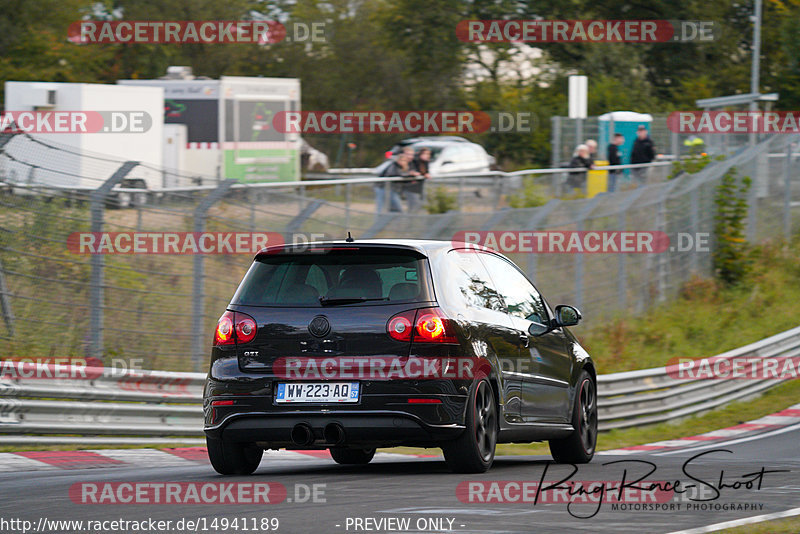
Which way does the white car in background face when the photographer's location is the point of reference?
facing to the right of the viewer

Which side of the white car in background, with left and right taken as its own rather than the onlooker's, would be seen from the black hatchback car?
right

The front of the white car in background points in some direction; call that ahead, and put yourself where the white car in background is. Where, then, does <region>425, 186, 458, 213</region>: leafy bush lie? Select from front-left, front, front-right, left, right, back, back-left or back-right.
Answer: right

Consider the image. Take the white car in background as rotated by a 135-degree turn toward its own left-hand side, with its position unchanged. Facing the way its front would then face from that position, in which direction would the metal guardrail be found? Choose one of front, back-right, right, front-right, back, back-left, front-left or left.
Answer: back-left

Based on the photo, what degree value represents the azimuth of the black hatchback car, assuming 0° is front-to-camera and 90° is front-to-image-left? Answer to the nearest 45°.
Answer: approximately 225°

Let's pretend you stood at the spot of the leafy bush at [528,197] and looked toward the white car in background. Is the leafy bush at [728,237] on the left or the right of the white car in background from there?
right

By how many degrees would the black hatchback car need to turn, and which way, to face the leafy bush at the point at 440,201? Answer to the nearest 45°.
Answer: approximately 45° to its left

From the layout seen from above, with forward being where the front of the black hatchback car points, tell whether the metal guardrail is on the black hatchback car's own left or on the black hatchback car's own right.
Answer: on the black hatchback car's own left
